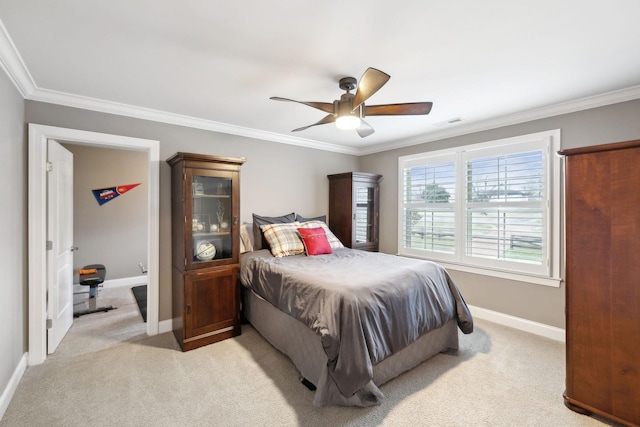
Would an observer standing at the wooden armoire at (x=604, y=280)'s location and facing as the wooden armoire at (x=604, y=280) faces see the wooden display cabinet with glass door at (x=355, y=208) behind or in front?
in front

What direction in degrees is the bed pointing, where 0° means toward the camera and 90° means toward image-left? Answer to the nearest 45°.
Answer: approximately 315°

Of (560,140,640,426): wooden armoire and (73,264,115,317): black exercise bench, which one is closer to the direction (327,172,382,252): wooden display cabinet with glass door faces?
the wooden armoire

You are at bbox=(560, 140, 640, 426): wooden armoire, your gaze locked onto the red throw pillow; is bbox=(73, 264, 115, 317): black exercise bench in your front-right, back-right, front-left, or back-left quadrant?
front-left

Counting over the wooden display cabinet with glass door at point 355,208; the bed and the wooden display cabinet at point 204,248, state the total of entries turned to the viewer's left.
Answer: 0

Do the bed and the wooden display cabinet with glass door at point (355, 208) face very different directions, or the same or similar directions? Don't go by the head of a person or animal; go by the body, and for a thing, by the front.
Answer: same or similar directions

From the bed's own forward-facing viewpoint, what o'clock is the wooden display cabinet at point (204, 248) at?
The wooden display cabinet is roughly at 5 o'clock from the bed.

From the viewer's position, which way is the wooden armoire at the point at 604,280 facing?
facing away from the viewer and to the left of the viewer

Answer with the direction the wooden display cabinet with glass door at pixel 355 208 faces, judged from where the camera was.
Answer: facing the viewer and to the right of the viewer

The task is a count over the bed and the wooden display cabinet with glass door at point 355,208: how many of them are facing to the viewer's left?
0

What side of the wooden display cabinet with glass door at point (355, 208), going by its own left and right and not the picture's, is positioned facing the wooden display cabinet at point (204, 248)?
right

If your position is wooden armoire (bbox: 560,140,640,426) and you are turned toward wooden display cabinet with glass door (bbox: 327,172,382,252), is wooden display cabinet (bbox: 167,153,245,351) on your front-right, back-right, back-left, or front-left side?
front-left

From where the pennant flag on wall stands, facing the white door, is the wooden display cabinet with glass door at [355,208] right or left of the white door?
left

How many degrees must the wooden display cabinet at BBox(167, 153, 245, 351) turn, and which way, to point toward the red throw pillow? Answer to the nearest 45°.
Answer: approximately 45° to its left
